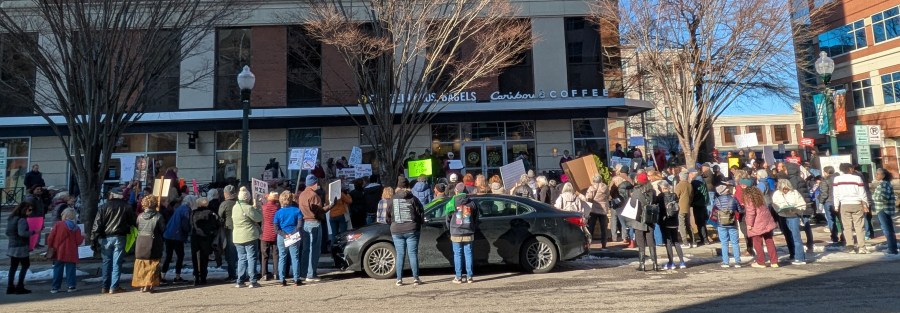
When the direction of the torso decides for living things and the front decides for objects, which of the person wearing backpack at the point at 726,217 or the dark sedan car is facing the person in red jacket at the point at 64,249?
the dark sedan car

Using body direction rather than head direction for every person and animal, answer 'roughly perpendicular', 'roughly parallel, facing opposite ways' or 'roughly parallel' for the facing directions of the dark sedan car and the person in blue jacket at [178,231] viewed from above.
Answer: roughly perpendicular

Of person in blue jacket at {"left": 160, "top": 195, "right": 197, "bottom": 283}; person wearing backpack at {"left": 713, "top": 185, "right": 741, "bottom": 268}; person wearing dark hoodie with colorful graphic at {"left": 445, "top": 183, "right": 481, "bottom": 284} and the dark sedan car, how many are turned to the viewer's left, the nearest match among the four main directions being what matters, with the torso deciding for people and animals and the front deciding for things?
1

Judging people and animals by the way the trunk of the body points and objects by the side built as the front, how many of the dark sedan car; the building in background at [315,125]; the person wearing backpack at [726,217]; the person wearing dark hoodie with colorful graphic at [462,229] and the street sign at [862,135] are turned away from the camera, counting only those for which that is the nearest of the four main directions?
2

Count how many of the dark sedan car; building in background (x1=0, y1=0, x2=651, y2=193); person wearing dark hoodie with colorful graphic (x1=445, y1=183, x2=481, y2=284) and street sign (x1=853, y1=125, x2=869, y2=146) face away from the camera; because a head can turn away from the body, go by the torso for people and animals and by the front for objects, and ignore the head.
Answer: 1

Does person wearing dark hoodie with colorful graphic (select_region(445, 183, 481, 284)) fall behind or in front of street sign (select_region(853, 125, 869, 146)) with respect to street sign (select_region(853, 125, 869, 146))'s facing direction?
in front

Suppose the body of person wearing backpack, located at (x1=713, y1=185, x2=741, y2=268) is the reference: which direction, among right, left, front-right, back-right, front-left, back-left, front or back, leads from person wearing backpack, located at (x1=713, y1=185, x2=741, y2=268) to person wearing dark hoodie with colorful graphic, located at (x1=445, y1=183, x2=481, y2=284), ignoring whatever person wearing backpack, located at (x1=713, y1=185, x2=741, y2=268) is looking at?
back-left

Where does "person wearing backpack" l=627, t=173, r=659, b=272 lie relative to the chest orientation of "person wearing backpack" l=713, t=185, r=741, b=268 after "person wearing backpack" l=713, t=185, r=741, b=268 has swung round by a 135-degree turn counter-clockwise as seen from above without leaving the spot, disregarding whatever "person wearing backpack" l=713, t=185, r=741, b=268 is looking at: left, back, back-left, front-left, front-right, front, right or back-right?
front

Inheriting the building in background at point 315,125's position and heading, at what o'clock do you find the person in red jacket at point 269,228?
The person in red jacket is roughly at 12 o'clock from the building in background.

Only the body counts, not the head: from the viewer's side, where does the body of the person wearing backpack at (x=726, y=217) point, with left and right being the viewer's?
facing away from the viewer

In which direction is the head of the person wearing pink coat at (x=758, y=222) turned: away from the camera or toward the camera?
away from the camera

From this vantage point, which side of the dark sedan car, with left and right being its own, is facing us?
left

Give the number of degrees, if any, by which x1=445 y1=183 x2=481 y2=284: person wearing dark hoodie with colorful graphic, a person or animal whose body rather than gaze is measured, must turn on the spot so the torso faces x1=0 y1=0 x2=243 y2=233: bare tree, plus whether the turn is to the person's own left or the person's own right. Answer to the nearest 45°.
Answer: approximately 90° to the person's own left

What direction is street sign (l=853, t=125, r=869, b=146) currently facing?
toward the camera

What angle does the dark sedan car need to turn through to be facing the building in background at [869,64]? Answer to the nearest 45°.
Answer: approximately 135° to its right

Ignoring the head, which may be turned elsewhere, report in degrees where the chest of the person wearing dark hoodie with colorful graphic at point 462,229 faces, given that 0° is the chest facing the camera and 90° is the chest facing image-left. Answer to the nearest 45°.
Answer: approximately 180°

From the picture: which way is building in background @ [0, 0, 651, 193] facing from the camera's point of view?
toward the camera
